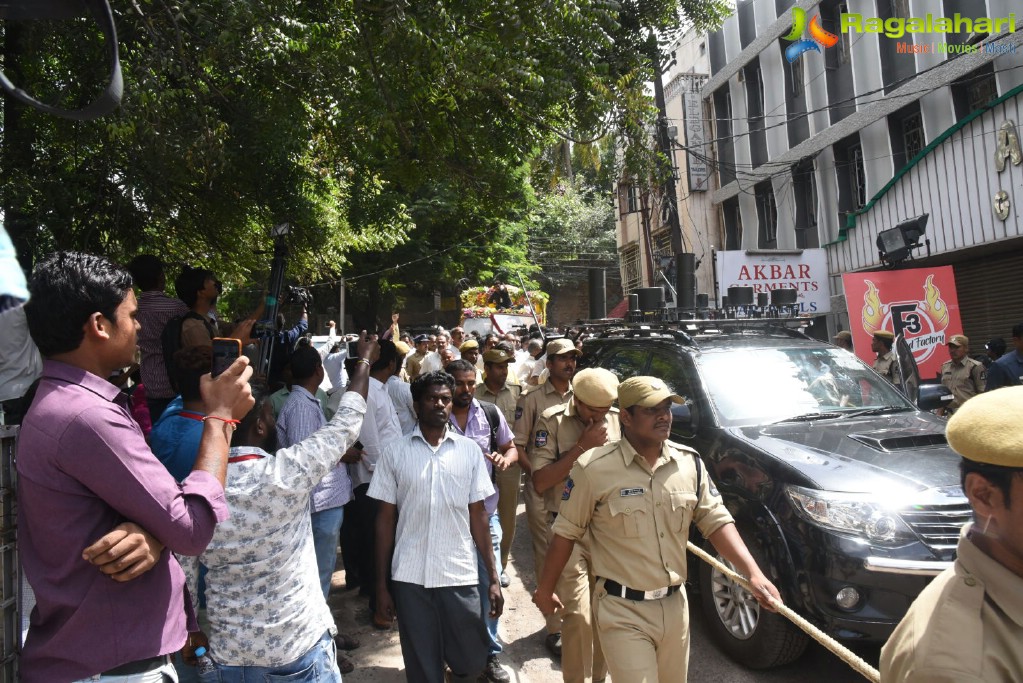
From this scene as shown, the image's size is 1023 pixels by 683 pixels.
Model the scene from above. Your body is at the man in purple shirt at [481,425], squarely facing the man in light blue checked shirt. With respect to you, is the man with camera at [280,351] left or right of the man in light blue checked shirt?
right

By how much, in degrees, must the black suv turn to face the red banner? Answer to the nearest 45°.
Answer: approximately 135° to its left

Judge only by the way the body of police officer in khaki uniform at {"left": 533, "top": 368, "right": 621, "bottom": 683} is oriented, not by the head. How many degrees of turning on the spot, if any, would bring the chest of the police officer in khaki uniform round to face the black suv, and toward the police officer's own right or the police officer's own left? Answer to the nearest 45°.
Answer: approximately 45° to the police officer's own left

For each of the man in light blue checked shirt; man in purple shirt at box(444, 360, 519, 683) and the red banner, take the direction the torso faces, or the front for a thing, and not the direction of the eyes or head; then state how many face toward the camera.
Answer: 2

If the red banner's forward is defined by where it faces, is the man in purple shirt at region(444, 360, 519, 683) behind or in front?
in front

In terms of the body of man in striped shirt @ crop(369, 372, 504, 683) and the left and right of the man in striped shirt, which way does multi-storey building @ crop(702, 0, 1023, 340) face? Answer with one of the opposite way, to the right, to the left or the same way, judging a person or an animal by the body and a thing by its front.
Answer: to the right

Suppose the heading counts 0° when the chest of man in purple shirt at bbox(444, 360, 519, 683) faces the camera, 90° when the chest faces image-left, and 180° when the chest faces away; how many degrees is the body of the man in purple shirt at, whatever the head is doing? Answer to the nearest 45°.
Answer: approximately 0°
